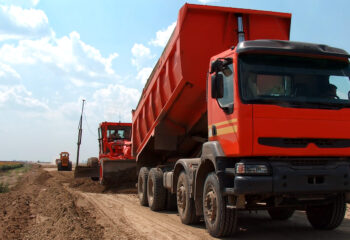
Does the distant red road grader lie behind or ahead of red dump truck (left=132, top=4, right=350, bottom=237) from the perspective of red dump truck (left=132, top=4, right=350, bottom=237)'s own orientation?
behind

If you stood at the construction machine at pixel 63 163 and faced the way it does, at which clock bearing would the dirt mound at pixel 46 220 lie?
The dirt mound is roughly at 12 o'clock from the construction machine.

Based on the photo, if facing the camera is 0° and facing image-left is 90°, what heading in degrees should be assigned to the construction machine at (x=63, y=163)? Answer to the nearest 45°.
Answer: approximately 0°

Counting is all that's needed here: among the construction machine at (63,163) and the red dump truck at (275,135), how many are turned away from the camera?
0

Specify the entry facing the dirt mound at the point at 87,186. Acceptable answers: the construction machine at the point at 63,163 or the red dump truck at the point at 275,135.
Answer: the construction machine

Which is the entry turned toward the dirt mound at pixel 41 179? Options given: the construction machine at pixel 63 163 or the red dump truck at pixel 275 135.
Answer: the construction machine

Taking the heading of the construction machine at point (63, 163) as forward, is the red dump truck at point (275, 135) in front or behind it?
in front

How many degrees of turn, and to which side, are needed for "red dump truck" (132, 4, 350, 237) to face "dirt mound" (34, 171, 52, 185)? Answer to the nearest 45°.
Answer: approximately 180°

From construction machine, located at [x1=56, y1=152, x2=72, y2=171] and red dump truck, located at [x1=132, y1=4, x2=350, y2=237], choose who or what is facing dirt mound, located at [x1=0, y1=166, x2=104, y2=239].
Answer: the construction machine

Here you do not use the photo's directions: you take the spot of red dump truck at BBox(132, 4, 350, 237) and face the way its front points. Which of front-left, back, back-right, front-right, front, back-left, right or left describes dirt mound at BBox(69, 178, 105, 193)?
back
